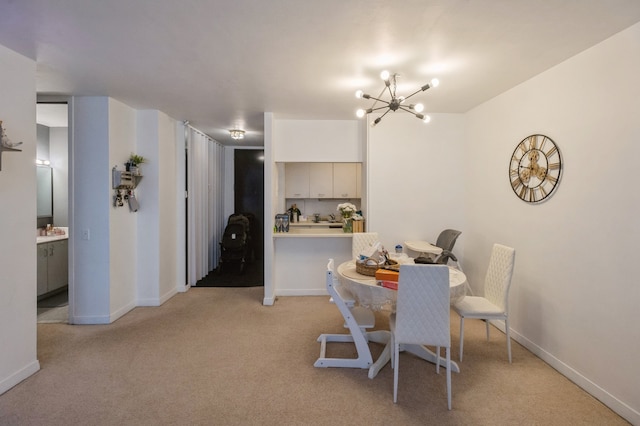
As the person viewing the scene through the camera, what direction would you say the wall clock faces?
facing the viewer and to the left of the viewer

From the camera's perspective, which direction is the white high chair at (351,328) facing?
to the viewer's right

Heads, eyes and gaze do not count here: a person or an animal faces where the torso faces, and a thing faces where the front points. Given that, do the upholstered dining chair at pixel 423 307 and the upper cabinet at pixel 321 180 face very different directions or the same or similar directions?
very different directions

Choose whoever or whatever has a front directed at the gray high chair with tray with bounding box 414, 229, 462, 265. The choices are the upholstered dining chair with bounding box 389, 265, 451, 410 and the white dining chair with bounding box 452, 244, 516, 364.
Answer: the upholstered dining chair with bounding box 389, 265, 451, 410

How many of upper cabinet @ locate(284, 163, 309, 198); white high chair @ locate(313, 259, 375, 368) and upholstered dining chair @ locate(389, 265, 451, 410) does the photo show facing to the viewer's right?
1

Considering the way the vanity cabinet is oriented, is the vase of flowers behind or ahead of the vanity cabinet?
ahead

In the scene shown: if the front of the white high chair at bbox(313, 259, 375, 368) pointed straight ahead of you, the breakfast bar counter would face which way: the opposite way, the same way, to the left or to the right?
to the right

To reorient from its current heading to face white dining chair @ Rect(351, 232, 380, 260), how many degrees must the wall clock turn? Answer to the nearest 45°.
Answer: approximately 45° to its right

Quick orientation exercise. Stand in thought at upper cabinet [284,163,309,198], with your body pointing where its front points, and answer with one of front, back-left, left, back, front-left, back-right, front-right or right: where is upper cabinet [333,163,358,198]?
left

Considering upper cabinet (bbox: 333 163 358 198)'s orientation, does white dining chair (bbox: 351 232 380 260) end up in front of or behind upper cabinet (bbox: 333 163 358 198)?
in front

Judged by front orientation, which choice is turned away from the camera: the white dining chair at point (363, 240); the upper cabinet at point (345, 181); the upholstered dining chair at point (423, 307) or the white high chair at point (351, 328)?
the upholstered dining chair

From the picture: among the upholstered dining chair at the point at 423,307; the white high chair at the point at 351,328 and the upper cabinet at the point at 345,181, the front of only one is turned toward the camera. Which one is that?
the upper cabinet

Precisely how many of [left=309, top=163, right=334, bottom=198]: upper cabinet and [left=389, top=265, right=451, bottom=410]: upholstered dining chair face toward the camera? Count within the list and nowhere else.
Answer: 1

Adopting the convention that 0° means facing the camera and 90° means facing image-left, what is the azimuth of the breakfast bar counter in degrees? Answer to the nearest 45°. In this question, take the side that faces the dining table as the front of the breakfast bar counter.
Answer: approximately 0°

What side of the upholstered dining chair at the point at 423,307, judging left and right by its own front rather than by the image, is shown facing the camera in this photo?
back
